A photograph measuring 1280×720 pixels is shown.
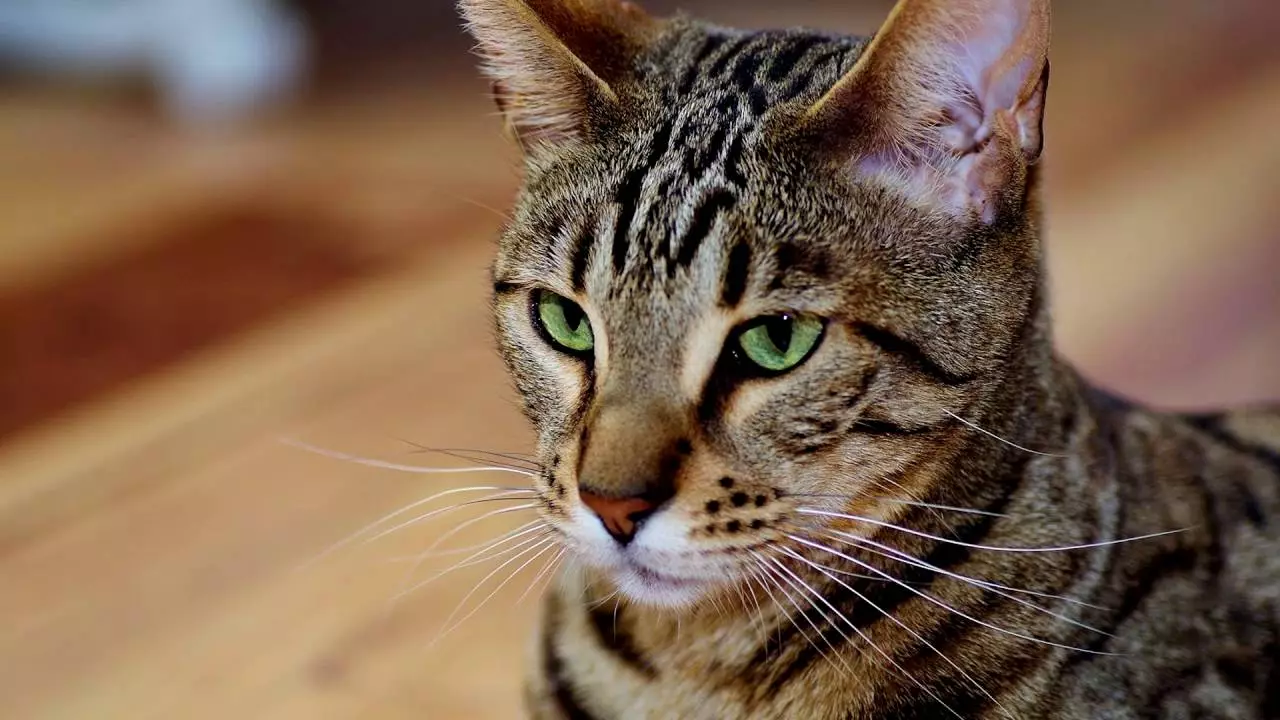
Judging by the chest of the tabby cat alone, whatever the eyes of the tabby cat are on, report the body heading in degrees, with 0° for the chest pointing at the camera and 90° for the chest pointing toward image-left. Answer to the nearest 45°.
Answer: approximately 45°
